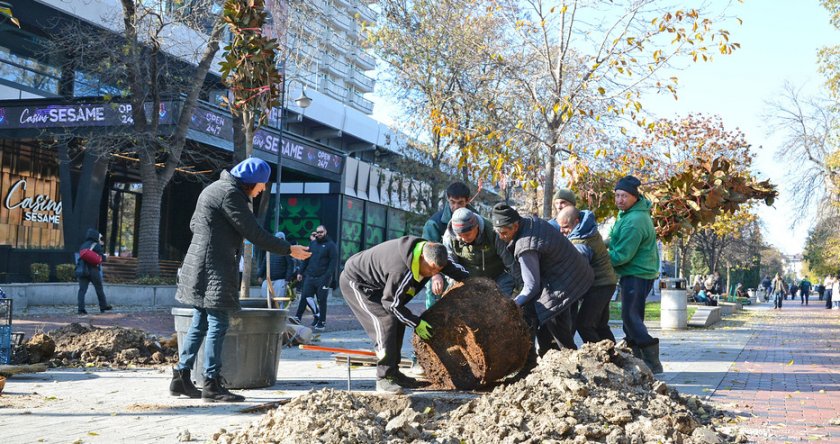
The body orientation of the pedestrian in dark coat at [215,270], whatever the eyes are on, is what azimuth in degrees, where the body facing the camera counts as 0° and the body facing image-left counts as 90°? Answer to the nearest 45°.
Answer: approximately 270°

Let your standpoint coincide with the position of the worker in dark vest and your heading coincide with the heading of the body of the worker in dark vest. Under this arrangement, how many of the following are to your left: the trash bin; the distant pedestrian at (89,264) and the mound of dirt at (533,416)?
1

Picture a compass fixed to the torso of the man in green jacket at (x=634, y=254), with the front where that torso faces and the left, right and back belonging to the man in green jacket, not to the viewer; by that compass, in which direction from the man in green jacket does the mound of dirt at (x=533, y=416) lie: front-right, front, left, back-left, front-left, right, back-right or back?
left

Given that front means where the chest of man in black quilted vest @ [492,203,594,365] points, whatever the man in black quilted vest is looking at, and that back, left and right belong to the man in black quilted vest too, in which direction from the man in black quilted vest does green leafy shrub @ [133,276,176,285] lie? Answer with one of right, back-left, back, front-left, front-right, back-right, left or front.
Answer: front-right

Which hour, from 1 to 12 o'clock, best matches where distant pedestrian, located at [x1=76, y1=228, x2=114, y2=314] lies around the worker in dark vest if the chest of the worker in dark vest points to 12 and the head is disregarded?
The distant pedestrian is roughly at 1 o'clock from the worker in dark vest.

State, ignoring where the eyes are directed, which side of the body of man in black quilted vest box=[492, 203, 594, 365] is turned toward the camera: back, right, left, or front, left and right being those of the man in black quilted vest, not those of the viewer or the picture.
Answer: left

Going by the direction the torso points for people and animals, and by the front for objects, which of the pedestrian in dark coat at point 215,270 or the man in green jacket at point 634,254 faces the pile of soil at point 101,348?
the man in green jacket

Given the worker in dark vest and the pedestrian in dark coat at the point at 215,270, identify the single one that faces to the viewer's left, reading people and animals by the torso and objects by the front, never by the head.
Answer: the worker in dark vest

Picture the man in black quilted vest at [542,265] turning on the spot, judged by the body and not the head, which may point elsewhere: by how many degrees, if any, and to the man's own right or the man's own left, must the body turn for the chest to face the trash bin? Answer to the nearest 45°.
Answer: approximately 90° to the man's own right

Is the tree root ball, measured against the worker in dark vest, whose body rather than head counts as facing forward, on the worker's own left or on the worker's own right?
on the worker's own left

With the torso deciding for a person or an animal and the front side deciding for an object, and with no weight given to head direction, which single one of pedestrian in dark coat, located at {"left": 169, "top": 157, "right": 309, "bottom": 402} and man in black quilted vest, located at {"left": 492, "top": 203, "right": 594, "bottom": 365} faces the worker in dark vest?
the pedestrian in dark coat

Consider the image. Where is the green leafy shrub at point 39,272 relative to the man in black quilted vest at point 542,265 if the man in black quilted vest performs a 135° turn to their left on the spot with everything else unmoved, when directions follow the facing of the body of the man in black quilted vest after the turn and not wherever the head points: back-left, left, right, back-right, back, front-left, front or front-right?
back

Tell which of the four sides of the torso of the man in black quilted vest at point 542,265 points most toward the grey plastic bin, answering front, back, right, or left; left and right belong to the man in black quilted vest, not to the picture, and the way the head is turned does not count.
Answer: front

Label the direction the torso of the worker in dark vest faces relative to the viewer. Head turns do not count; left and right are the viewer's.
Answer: facing to the left of the viewer

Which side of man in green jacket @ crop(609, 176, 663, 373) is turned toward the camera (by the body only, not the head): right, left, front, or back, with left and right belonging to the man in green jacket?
left

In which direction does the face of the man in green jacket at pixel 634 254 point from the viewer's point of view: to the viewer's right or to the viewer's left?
to the viewer's left

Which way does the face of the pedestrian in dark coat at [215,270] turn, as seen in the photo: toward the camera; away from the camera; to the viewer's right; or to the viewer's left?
to the viewer's right

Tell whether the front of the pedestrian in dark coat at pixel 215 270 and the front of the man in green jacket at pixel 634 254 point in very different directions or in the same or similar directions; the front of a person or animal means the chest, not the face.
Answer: very different directions
